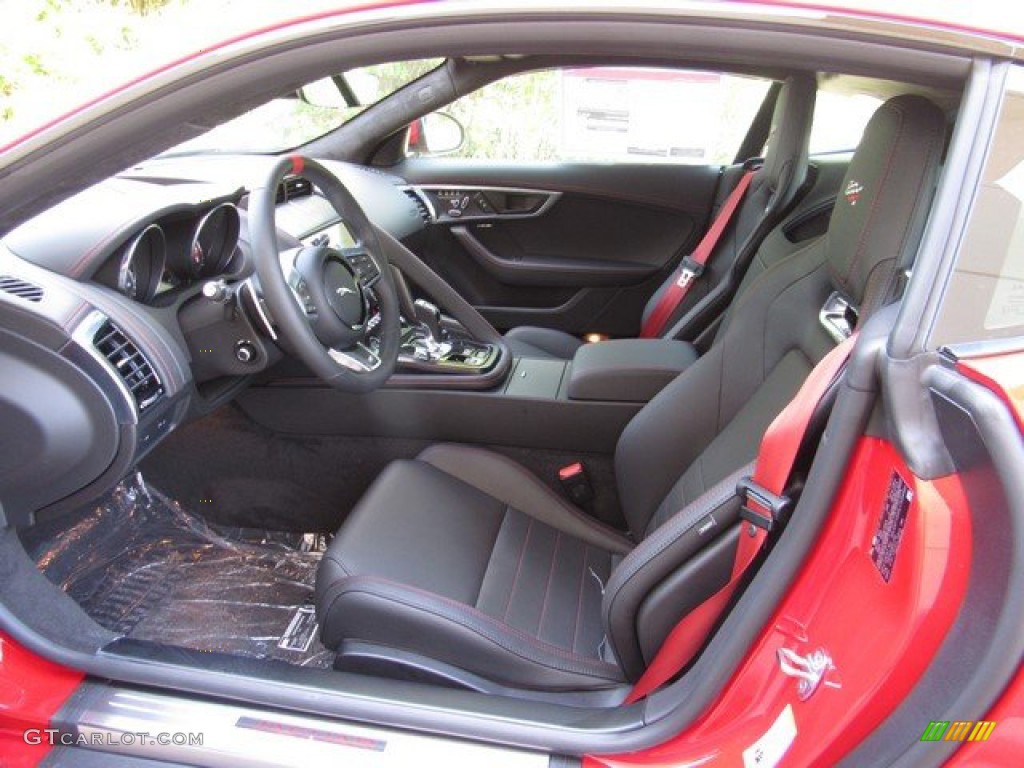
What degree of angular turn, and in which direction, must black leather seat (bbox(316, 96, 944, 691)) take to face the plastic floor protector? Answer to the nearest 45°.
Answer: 0° — it already faces it

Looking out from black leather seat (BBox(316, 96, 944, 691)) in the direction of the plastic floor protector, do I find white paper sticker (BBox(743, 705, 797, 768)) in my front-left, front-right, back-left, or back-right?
back-left

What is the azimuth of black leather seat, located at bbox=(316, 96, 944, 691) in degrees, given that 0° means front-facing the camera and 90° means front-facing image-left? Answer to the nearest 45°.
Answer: approximately 90°
